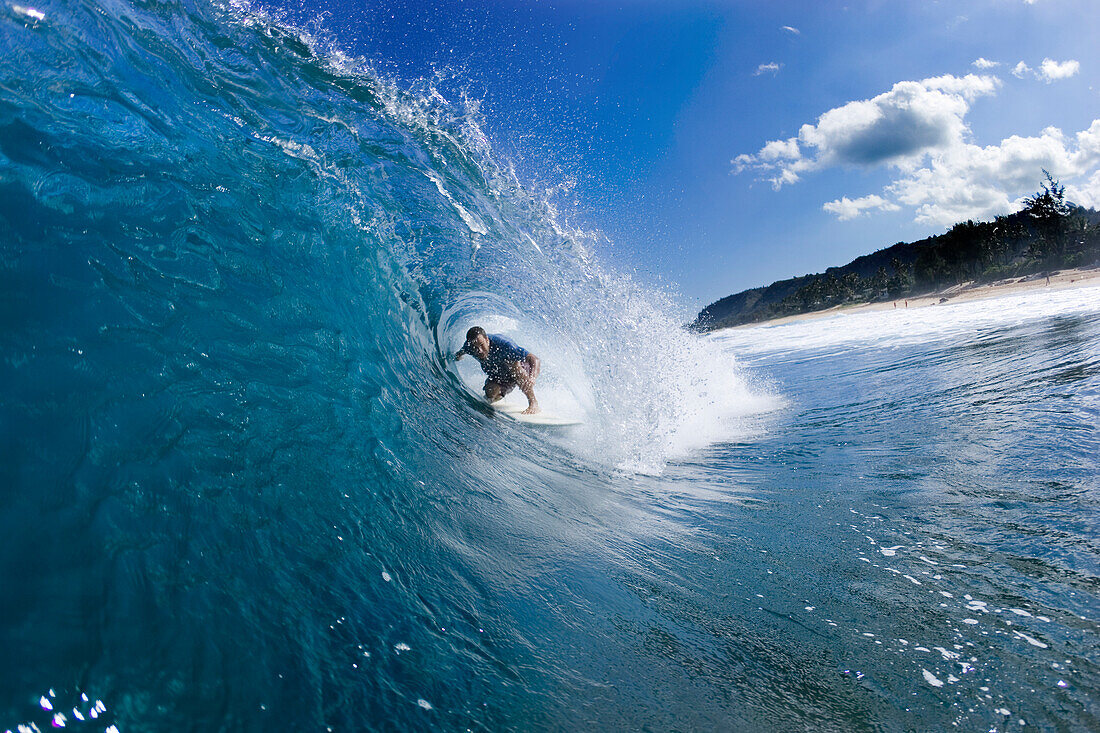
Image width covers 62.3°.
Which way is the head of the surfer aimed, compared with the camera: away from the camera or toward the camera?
toward the camera

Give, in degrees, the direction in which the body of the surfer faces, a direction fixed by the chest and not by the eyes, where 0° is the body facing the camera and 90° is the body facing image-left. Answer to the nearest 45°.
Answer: approximately 45°
